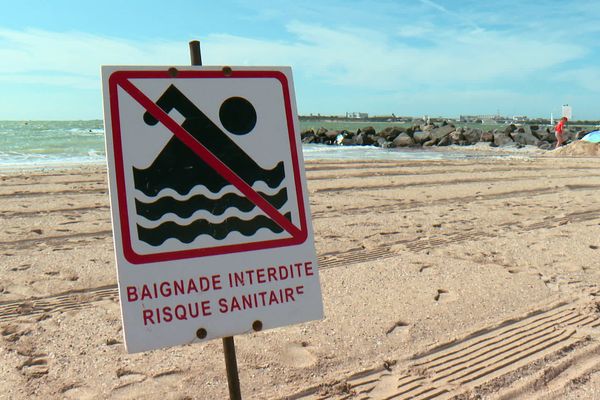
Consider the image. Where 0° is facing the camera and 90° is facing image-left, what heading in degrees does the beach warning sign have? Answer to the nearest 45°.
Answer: approximately 0°

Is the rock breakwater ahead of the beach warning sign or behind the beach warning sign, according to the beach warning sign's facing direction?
behind
